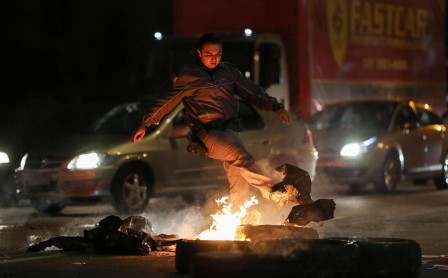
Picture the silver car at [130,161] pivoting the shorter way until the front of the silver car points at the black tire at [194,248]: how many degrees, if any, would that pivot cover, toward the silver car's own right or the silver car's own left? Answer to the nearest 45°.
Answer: approximately 45° to the silver car's own left

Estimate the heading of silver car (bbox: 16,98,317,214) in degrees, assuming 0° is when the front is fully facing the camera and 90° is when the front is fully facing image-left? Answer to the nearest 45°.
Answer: approximately 45°

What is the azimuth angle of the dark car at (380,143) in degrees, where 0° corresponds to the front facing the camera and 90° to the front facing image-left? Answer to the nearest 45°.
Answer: approximately 45°

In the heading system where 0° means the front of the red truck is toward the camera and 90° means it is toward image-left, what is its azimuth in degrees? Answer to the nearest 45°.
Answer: approximately 45°

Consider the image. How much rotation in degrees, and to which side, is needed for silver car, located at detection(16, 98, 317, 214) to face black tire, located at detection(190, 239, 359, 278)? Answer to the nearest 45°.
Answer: approximately 45° to its left
